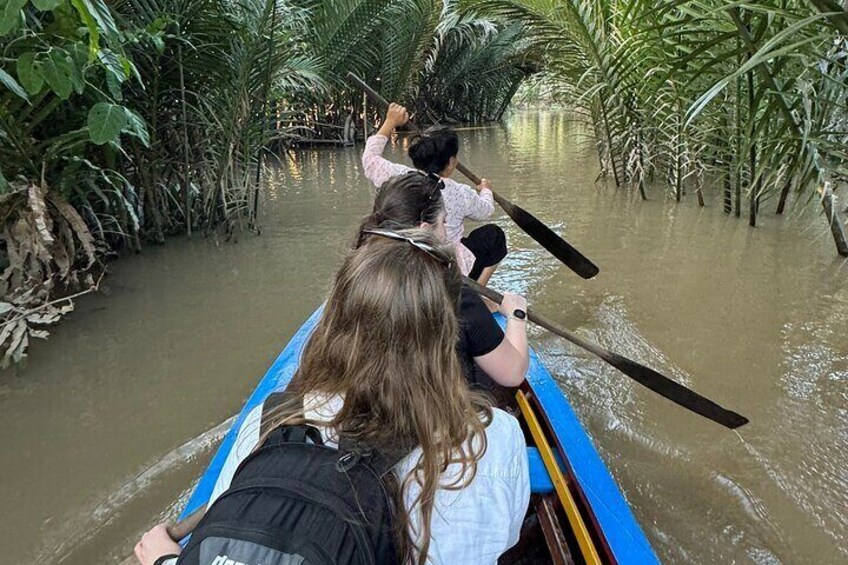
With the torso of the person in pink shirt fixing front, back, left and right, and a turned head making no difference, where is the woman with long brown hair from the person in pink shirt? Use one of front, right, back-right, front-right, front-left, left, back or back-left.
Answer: back-right

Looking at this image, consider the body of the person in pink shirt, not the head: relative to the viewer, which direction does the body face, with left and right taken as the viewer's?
facing away from the viewer and to the right of the viewer

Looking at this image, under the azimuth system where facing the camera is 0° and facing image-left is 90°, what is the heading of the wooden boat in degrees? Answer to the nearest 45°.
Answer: approximately 180°

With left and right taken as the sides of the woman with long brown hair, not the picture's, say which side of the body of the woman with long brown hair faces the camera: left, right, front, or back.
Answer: back

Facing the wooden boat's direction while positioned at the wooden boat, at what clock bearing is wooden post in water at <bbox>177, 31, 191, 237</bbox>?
The wooden post in water is roughly at 11 o'clock from the wooden boat.

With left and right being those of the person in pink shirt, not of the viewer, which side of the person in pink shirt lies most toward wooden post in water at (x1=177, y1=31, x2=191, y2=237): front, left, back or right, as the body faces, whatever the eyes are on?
left

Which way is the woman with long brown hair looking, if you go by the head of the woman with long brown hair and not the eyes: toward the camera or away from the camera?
away from the camera
